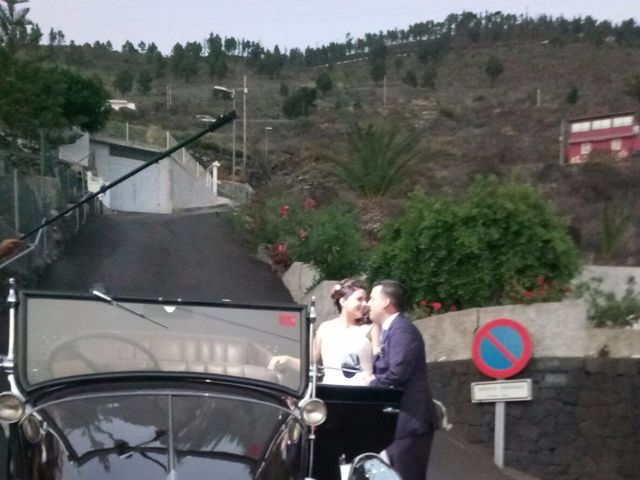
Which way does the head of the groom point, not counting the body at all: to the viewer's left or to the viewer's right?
to the viewer's left

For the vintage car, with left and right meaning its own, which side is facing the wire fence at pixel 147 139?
back

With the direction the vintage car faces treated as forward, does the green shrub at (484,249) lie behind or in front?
behind

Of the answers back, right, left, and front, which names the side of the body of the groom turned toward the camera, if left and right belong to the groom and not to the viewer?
left

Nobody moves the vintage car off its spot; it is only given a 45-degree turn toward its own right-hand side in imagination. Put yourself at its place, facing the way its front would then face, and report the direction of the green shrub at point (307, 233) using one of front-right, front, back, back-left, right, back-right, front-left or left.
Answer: back-right

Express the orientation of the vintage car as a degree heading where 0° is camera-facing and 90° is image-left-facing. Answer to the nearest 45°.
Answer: approximately 0°

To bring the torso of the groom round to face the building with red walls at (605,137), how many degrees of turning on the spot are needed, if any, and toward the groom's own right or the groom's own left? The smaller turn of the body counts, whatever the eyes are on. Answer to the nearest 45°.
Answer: approximately 90° to the groom's own right

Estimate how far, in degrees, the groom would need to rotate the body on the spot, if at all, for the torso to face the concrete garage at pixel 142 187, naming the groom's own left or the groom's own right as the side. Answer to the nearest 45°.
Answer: approximately 90° to the groom's own right

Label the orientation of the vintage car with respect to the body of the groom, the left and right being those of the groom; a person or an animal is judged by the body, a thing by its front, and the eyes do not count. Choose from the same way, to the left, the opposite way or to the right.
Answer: to the left

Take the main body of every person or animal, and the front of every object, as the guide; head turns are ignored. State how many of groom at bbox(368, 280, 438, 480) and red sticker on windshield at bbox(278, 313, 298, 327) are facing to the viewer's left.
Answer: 1

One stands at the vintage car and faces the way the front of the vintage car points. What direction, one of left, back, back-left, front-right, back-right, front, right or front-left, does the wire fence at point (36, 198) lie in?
back

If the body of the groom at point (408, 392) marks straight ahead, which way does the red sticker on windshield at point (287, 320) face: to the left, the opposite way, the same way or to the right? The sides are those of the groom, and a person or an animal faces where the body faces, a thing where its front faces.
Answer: to the left
